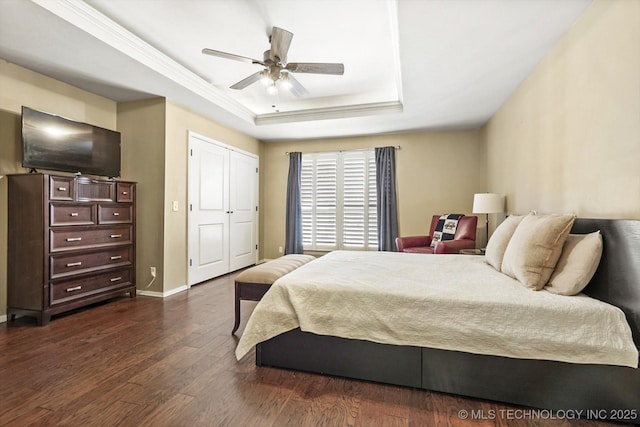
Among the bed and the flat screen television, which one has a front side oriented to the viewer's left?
the bed

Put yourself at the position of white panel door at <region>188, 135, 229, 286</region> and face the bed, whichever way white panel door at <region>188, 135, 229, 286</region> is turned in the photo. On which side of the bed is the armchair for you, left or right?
left

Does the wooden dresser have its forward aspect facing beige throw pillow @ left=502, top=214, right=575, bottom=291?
yes

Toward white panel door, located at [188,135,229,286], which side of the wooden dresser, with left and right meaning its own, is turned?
left

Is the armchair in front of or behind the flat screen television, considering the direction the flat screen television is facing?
in front

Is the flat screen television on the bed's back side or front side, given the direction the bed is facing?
on the front side

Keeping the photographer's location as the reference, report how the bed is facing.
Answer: facing to the left of the viewer

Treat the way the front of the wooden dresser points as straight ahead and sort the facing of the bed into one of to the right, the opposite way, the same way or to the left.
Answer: the opposite way

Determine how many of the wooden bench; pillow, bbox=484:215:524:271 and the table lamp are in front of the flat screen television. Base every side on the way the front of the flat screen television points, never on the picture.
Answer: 3

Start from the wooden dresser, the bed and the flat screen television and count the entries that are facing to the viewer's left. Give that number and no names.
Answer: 1

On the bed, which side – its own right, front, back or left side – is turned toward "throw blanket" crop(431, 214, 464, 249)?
right

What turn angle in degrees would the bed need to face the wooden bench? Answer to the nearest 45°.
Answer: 0° — it already faces it

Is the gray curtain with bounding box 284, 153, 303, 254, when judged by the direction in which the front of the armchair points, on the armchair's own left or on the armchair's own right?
on the armchair's own right
